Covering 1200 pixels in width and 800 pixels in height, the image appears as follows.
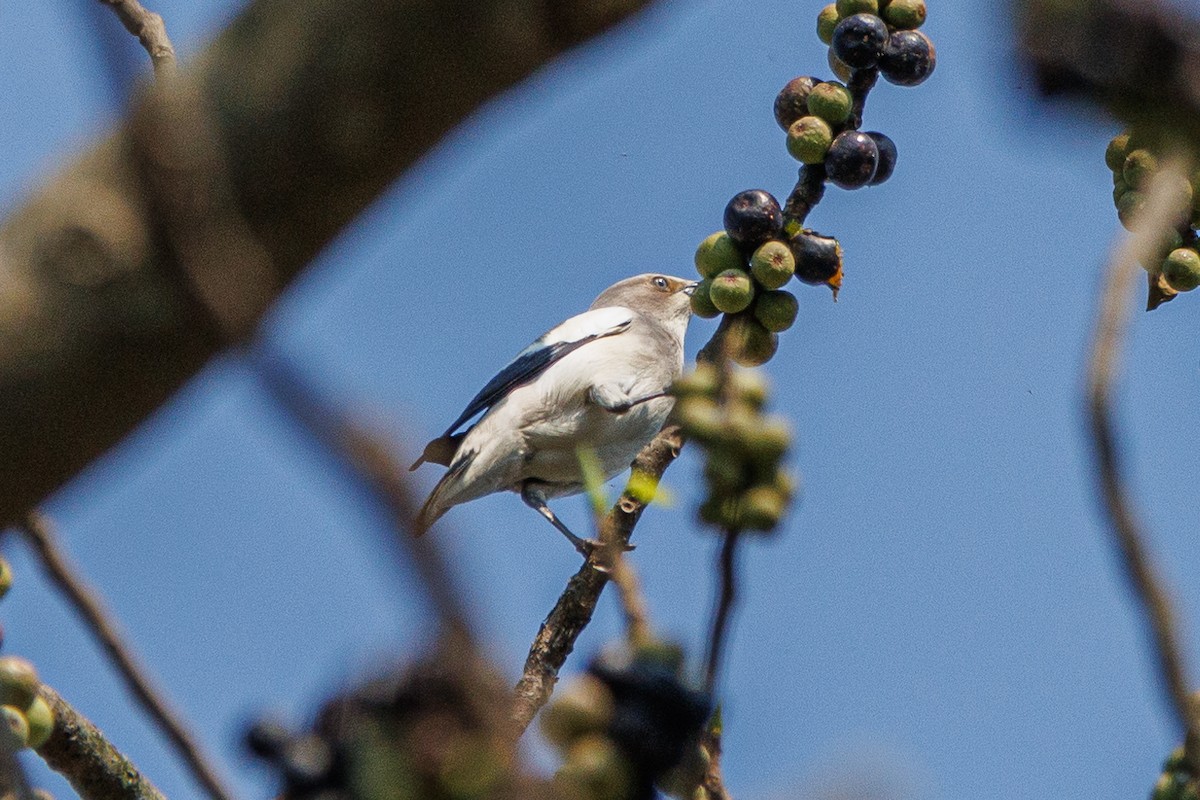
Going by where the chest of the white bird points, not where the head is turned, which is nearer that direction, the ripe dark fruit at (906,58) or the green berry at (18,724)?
the ripe dark fruit

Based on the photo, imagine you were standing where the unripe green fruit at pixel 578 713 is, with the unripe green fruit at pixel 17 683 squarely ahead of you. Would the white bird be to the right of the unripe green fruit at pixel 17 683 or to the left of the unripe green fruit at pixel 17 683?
right

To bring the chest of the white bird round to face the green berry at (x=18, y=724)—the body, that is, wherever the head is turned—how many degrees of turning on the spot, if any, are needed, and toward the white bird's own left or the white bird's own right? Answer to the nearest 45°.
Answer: approximately 180°

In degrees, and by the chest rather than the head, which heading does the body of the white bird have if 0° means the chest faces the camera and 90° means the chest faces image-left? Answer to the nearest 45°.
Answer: approximately 270°
